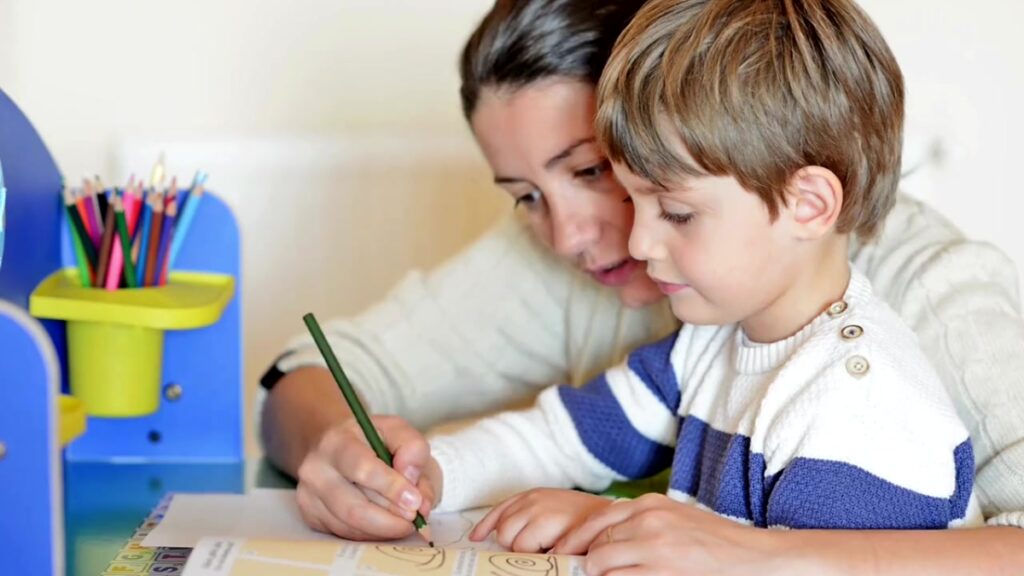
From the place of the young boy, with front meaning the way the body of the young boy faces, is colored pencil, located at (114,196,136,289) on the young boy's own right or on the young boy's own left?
on the young boy's own right

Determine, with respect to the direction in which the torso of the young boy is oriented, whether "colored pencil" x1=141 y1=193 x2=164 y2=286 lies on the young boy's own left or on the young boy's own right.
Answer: on the young boy's own right

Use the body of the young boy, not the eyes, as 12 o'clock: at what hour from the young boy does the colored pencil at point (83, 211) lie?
The colored pencil is roughly at 2 o'clock from the young boy.

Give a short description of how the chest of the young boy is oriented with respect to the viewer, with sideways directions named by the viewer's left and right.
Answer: facing the viewer and to the left of the viewer

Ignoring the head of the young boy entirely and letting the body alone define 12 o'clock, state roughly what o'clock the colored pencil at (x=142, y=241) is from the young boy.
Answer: The colored pencil is roughly at 2 o'clock from the young boy.
